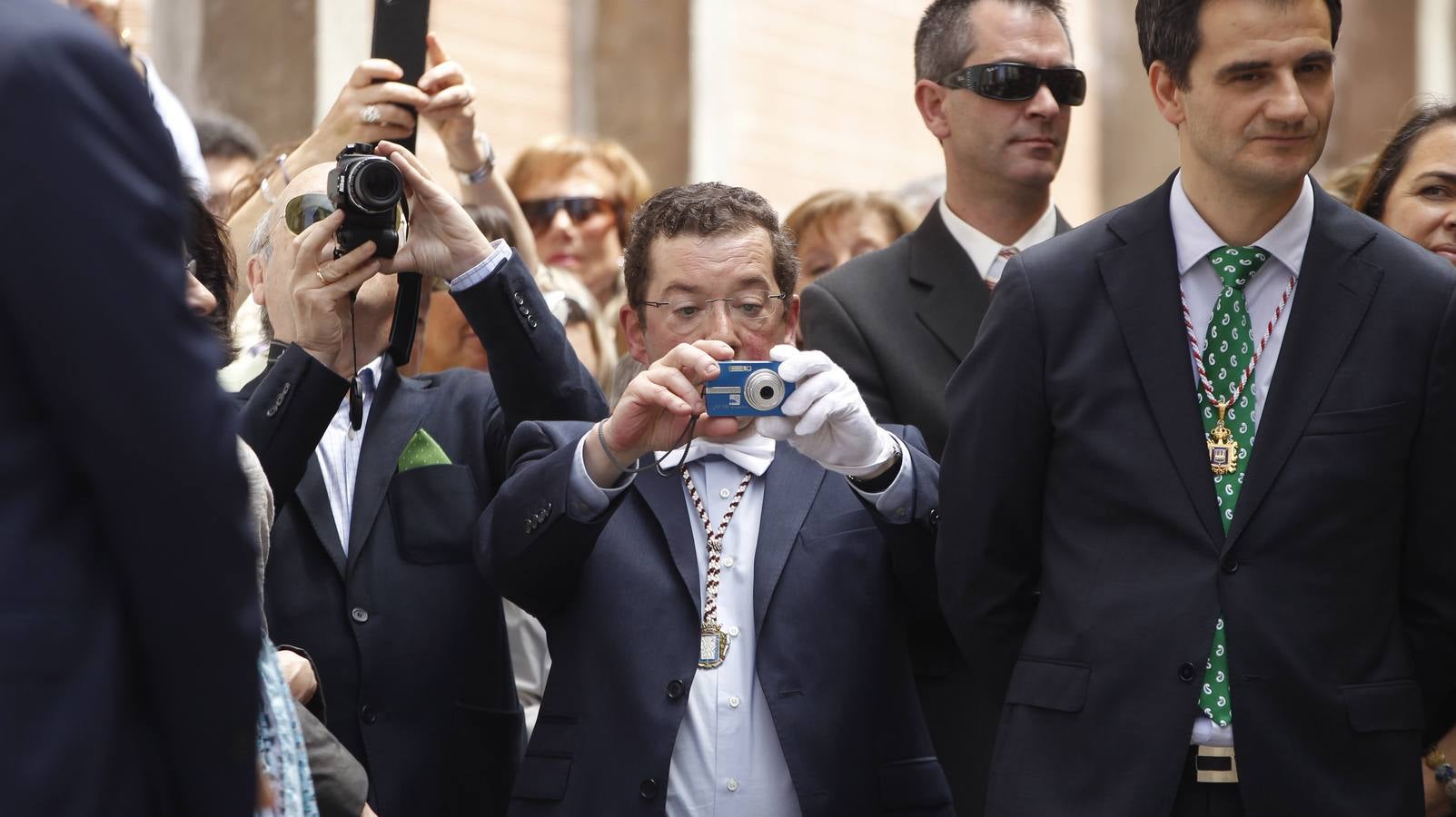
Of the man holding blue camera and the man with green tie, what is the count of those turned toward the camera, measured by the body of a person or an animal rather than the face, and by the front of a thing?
2

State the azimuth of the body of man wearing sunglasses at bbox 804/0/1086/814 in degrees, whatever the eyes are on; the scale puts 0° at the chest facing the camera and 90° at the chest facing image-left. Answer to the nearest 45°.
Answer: approximately 315°

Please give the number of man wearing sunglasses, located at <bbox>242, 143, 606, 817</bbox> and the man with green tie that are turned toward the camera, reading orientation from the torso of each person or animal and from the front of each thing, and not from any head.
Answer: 2

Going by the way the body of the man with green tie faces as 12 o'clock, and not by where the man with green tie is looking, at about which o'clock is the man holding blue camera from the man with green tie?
The man holding blue camera is roughly at 3 o'clock from the man with green tie.

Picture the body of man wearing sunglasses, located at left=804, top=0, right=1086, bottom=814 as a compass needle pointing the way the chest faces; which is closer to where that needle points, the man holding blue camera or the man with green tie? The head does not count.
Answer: the man with green tie

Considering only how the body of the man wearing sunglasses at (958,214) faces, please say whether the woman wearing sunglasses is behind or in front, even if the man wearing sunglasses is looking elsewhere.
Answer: behind

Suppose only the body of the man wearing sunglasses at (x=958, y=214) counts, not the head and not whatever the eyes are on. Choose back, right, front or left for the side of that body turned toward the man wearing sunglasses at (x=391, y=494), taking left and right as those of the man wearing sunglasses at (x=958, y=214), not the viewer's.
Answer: right

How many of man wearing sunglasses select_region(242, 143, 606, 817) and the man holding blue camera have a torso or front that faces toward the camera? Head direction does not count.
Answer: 2

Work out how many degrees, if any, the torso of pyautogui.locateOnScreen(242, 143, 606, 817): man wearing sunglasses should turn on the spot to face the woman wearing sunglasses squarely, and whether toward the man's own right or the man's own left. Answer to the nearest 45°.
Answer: approximately 180°
